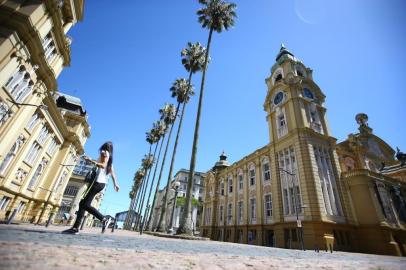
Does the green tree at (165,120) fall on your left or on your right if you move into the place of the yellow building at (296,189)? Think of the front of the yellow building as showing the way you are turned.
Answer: on your right

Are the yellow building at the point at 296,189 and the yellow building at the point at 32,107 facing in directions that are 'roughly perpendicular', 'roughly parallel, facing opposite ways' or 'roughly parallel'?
roughly parallel, facing opposite ways

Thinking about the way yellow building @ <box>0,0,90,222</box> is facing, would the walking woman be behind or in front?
in front

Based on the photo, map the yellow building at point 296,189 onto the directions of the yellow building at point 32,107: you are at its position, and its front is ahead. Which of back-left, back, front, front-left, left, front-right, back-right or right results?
front

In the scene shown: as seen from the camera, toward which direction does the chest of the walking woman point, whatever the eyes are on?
to the viewer's left

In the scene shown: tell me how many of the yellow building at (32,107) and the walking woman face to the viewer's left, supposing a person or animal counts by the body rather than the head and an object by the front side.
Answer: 1

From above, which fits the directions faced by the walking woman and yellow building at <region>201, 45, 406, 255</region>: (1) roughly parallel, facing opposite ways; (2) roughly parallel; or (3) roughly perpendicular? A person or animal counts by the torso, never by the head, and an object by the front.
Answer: roughly parallel

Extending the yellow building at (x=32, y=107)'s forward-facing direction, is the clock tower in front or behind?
in front

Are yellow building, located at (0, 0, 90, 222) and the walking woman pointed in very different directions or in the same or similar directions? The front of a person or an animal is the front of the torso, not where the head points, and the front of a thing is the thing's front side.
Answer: very different directions

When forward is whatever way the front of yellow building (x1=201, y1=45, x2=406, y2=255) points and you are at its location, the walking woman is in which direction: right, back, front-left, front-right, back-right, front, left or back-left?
front-left

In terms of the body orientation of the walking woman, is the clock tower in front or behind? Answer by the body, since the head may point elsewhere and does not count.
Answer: behind

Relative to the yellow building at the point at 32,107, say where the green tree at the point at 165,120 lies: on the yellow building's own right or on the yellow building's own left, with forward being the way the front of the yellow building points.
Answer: on the yellow building's own left

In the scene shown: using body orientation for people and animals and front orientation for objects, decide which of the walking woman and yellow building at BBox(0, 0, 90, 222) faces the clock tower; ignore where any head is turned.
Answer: the yellow building
